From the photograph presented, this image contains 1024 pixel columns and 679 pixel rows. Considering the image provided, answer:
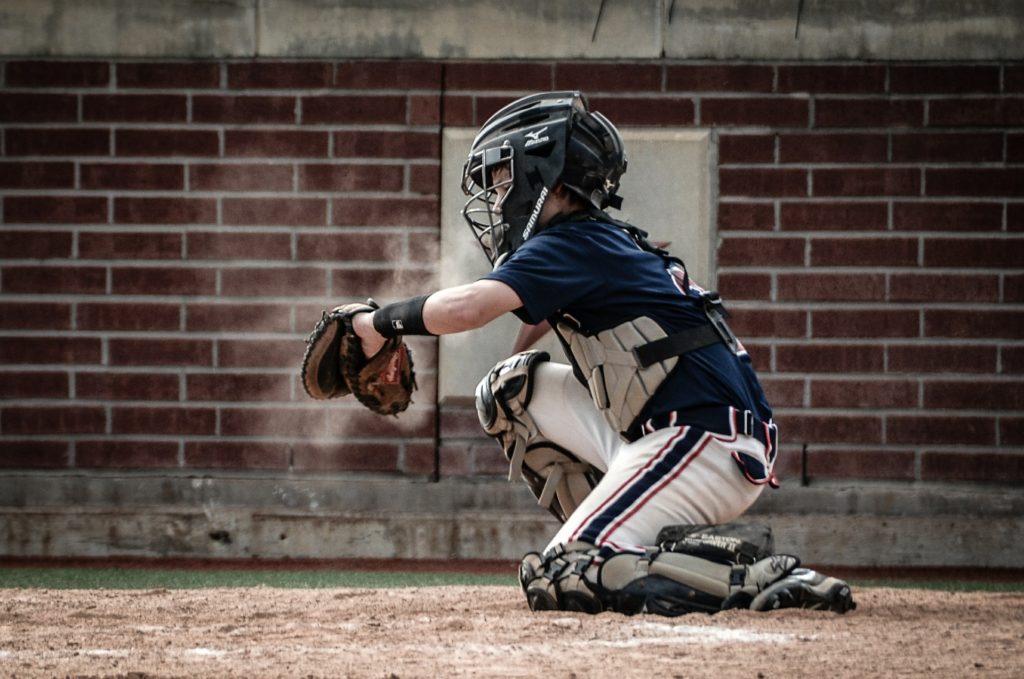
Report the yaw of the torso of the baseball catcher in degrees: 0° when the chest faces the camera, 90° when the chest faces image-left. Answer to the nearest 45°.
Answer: approximately 90°
